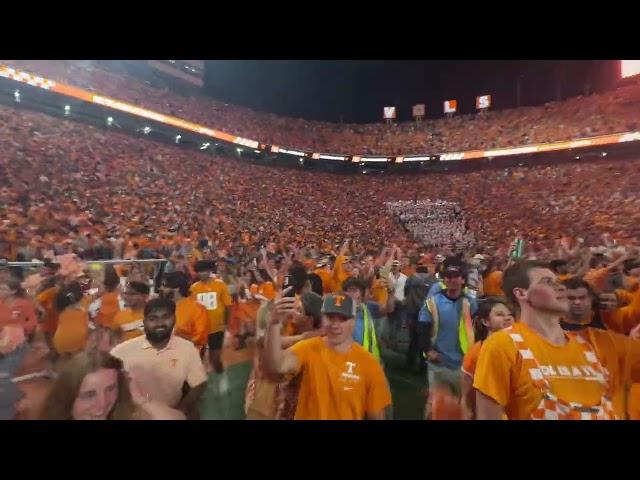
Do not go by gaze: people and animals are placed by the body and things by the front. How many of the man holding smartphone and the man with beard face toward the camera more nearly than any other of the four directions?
2

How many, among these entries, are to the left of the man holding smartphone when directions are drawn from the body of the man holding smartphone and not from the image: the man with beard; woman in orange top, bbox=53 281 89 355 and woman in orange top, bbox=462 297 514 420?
1

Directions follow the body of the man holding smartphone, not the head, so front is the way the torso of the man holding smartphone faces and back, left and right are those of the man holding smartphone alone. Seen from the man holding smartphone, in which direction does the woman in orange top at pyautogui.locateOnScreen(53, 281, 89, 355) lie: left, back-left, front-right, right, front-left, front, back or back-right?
right

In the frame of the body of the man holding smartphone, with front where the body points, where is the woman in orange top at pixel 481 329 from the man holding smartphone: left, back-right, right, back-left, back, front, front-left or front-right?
left

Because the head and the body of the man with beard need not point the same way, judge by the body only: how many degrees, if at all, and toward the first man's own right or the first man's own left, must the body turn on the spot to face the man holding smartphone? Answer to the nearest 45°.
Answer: approximately 45° to the first man's own left

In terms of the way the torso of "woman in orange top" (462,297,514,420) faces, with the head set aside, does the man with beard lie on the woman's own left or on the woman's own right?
on the woman's own right

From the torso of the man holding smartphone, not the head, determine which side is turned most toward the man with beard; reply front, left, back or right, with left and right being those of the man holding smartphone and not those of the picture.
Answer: right

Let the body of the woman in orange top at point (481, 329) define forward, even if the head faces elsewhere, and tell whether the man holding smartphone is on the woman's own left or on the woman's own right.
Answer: on the woman's own right
